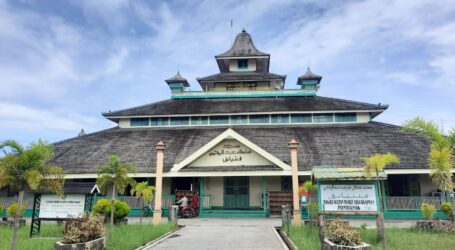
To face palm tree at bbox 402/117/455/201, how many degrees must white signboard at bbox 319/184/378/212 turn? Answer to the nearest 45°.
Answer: approximately 135° to its left

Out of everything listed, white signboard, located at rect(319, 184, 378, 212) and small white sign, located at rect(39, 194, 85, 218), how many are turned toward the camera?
2

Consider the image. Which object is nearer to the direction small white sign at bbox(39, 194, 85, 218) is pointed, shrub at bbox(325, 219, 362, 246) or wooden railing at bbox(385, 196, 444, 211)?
the shrub

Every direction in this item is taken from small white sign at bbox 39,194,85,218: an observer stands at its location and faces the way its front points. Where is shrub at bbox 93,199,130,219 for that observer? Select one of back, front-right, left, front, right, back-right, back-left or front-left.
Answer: back-left

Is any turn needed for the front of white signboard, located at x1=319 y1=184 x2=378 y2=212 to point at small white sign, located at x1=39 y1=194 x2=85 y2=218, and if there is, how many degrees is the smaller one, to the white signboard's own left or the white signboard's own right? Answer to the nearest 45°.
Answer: approximately 90° to the white signboard's own right

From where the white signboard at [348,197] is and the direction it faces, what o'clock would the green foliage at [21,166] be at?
The green foliage is roughly at 2 o'clock from the white signboard.

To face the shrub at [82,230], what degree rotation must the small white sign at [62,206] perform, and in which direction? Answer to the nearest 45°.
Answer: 0° — it already faces it

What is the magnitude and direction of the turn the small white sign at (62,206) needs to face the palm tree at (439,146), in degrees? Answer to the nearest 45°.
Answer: approximately 45° to its left

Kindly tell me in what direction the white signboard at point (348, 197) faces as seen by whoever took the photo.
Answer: facing the viewer

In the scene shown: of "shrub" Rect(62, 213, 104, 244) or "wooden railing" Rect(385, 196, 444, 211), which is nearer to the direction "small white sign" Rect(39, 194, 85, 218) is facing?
the shrub

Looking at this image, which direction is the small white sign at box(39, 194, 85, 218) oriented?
toward the camera

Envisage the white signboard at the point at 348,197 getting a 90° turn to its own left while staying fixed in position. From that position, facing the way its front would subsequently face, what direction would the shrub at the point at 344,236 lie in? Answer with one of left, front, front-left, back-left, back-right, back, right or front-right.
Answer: right

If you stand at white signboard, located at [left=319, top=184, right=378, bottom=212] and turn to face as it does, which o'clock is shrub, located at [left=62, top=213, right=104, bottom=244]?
The shrub is roughly at 2 o'clock from the white signboard.
